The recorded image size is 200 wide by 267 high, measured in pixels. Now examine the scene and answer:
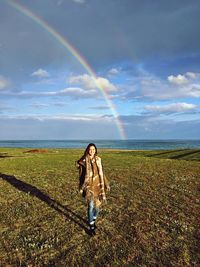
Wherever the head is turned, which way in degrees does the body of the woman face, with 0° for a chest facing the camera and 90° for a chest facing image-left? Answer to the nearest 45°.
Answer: approximately 0°
